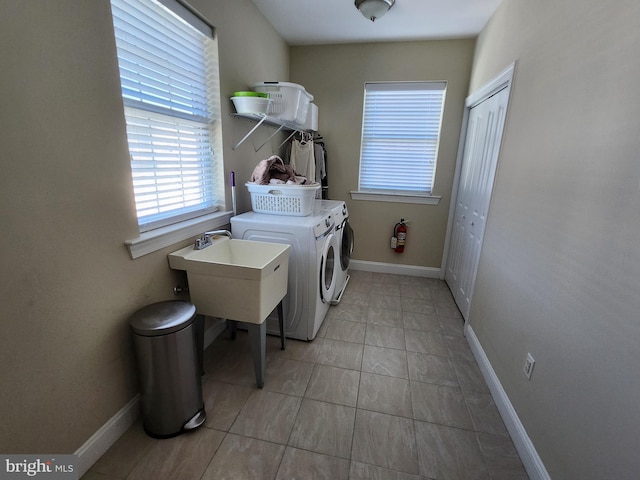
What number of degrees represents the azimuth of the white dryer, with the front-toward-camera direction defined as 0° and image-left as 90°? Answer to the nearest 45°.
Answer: approximately 270°

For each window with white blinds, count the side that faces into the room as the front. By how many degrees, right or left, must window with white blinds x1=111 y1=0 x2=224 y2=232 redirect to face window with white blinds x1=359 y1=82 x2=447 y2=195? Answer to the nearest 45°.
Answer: approximately 45° to its left

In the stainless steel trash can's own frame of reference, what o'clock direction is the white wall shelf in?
The white wall shelf is roughly at 9 o'clock from the stainless steel trash can.

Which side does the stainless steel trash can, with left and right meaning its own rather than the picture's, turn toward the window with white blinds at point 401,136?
left

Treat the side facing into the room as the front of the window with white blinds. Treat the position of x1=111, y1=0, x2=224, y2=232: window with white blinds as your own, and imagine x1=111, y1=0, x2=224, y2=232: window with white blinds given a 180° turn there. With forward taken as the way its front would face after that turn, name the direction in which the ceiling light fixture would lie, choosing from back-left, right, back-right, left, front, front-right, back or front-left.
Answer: back-right

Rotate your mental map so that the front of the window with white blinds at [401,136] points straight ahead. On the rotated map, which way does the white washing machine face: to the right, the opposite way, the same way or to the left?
to the left

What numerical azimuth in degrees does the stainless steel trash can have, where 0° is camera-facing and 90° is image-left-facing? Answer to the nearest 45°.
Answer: approximately 315°

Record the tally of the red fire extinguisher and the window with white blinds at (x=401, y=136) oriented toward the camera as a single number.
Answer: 2

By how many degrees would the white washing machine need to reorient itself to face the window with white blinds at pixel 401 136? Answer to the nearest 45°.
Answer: approximately 45° to its left

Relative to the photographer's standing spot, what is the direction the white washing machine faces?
facing to the right of the viewer

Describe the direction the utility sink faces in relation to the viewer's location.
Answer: facing the viewer and to the right of the viewer

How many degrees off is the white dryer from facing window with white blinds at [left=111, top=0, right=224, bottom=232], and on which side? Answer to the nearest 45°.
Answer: approximately 135° to its right

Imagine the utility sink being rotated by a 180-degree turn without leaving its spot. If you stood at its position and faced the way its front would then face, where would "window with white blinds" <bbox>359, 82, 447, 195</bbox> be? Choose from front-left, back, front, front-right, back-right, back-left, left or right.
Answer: right

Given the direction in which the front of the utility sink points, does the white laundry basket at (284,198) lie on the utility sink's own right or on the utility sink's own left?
on the utility sink's own left

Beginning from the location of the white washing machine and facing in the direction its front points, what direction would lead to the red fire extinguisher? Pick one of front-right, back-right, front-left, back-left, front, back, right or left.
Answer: front-left

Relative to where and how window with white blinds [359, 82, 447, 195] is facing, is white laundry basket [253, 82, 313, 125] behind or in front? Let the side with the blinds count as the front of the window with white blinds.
in front
